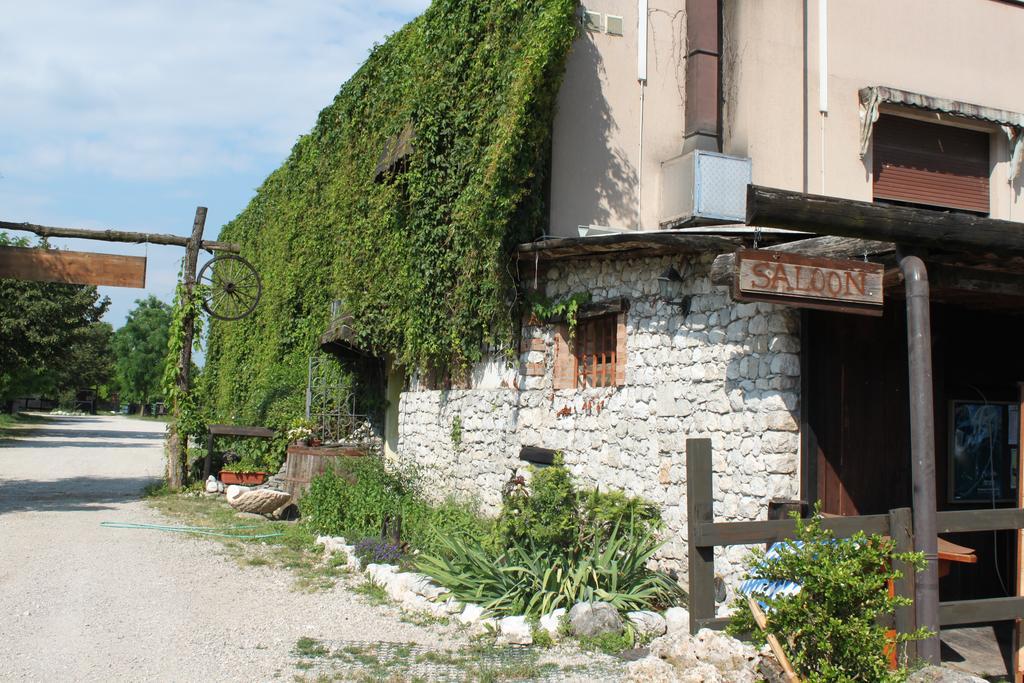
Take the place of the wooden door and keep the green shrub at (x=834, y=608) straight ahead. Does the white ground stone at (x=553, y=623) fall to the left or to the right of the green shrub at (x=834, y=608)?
right

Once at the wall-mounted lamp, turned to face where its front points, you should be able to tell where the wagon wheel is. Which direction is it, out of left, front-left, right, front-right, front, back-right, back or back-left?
right

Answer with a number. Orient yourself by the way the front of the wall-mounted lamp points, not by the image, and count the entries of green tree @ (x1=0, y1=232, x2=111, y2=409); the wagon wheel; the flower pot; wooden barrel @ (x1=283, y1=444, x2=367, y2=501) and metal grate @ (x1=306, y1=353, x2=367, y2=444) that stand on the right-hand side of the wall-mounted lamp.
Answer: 5

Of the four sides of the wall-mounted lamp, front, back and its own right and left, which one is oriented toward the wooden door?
left

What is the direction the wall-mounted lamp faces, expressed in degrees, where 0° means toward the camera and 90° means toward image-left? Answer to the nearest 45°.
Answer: approximately 45°

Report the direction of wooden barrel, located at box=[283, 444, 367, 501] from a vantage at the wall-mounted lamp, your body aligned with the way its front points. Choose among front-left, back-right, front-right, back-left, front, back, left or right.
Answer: right

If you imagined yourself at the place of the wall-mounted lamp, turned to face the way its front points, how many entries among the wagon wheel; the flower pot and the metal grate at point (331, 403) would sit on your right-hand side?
3

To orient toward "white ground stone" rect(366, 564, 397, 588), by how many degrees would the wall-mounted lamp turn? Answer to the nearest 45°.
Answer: approximately 45° to its right

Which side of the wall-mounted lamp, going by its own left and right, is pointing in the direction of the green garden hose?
right

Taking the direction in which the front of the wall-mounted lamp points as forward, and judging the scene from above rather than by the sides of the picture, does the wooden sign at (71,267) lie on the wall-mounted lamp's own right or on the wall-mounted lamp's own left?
on the wall-mounted lamp's own right

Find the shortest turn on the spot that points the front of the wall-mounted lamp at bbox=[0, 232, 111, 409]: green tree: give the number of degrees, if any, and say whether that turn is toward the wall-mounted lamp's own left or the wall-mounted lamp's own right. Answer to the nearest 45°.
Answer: approximately 90° to the wall-mounted lamp's own right

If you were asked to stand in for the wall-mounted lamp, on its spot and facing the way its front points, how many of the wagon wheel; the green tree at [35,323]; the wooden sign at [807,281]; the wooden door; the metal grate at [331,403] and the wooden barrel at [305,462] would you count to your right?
4

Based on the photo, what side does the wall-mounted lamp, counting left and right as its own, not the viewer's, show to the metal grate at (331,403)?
right
